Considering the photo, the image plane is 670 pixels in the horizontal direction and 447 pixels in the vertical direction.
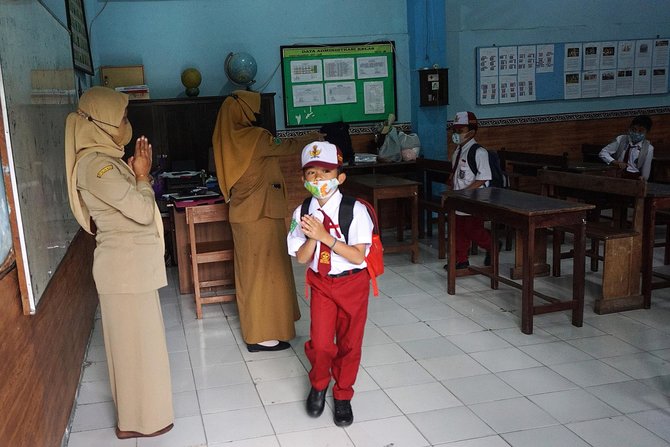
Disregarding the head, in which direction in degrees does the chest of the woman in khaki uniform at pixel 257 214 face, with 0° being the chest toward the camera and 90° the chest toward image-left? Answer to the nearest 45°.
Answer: approximately 270°

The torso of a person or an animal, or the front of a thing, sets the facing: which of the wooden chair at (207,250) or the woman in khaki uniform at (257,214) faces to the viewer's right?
the woman in khaki uniform

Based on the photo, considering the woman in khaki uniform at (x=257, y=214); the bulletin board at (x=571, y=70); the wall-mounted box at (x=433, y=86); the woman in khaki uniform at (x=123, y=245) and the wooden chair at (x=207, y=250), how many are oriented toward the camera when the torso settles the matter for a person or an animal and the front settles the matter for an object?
2

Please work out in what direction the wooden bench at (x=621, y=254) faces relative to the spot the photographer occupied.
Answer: facing the viewer and to the left of the viewer

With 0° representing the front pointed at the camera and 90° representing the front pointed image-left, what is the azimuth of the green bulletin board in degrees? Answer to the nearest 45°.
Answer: approximately 0°

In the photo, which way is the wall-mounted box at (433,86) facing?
toward the camera

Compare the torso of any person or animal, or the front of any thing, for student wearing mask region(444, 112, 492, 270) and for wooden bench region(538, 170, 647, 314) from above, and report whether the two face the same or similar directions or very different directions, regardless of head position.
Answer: same or similar directions

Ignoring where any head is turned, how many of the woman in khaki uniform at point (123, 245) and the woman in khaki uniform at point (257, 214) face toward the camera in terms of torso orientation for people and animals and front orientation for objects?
0

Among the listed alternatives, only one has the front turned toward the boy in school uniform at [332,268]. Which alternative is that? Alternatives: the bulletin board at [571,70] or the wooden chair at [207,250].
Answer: the bulletin board

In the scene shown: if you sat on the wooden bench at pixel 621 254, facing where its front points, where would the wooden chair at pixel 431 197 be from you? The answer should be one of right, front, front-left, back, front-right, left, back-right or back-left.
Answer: right

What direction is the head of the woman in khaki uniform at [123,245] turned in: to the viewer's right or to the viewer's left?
to the viewer's right

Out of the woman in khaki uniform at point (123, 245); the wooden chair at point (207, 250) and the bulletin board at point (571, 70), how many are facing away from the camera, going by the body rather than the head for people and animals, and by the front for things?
1

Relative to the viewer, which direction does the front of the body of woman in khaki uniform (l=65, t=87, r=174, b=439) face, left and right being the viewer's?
facing to the right of the viewer

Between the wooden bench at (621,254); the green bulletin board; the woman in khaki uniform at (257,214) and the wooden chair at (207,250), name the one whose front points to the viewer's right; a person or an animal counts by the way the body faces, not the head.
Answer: the woman in khaki uniform

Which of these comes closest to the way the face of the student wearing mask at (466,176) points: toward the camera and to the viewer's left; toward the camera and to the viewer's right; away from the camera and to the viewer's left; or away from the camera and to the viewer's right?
toward the camera and to the viewer's left

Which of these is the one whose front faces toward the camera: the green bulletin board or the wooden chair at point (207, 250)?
the green bulletin board

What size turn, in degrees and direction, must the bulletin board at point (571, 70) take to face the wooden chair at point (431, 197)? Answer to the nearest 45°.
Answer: approximately 45° to its right

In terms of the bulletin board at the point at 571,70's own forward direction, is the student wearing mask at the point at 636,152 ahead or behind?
ahead

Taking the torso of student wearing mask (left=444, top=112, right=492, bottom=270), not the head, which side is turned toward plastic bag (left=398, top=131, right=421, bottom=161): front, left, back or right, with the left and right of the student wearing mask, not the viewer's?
right
